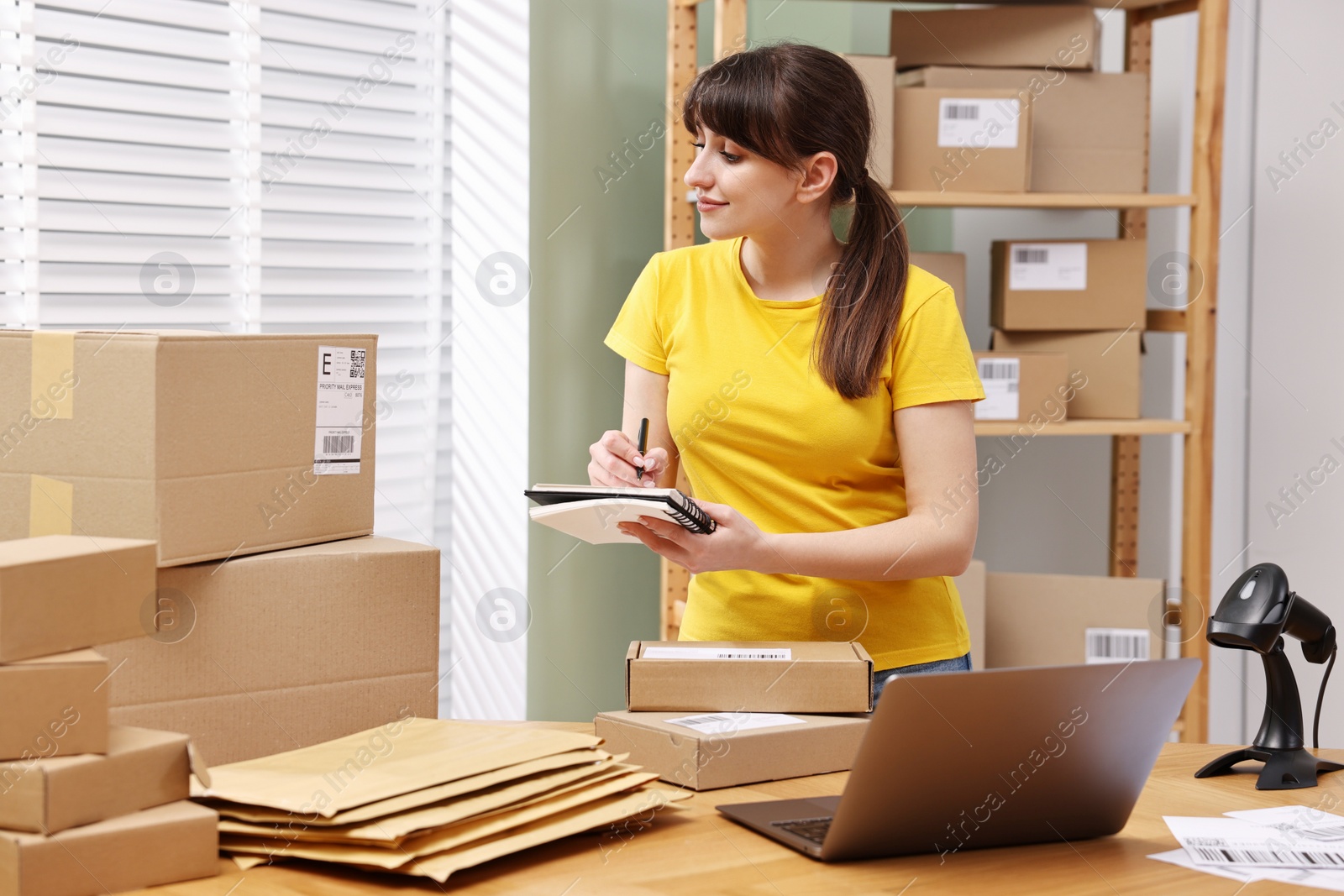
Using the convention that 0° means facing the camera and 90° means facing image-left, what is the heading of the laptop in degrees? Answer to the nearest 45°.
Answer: approximately 135°

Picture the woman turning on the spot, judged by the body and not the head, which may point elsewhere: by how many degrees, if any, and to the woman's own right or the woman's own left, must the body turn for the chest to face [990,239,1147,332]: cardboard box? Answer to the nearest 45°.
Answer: approximately 180°

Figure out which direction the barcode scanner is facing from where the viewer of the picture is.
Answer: facing the viewer and to the left of the viewer

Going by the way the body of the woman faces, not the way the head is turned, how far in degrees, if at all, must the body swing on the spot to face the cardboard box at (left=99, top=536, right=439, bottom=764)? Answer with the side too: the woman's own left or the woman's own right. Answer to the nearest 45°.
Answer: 0° — they already face it

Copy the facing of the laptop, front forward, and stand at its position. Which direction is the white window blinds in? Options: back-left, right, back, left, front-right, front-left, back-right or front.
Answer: front

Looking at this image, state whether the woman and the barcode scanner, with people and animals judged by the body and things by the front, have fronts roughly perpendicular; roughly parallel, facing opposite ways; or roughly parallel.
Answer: roughly parallel

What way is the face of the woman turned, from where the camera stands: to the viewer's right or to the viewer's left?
to the viewer's left

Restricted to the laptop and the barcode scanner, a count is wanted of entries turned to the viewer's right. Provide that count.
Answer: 0

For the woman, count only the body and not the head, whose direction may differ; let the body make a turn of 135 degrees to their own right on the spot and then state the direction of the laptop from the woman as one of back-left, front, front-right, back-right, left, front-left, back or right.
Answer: back

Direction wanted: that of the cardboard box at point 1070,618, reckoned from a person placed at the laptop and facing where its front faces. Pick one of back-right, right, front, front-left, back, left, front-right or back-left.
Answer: front-right

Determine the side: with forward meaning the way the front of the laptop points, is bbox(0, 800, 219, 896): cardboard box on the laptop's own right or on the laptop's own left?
on the laptop's own left

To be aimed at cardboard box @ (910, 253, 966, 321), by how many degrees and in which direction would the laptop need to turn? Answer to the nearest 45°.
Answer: approximately 45° to its right
